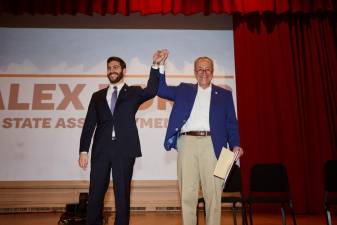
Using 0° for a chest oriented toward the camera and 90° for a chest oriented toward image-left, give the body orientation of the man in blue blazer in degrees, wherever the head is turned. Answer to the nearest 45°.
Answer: approximately 0°

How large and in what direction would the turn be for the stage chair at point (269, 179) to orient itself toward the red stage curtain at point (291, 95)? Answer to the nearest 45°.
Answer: approximately 180°

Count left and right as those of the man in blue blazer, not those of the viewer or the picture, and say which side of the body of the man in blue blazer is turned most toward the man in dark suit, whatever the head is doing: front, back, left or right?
right

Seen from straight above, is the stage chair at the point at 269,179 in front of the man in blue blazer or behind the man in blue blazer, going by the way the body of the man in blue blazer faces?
behind

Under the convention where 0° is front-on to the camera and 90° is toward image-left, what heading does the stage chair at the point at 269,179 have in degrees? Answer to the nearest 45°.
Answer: approximately 0°
